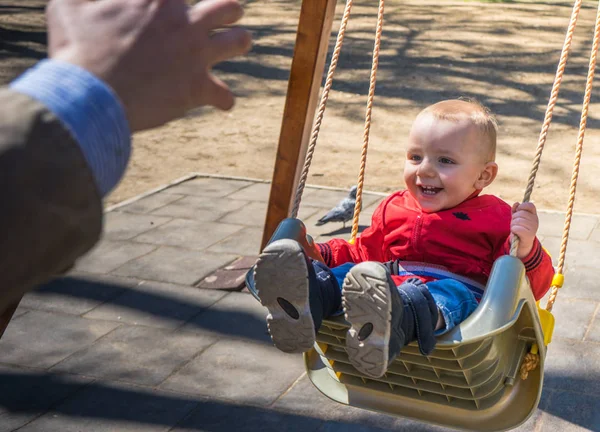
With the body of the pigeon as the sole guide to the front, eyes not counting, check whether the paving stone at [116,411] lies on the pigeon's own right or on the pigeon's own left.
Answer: on the pigeon's own right

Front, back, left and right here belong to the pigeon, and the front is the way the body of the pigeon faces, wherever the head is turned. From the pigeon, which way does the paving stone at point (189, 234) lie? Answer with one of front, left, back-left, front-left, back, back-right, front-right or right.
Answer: back

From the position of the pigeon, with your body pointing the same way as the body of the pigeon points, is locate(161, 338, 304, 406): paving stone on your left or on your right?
on your right

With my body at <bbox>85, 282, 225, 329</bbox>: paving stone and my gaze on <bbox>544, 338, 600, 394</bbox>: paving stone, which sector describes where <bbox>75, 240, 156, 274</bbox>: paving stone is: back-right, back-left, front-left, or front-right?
back-left

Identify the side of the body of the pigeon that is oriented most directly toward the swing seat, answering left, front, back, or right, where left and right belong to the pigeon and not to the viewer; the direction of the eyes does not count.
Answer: right

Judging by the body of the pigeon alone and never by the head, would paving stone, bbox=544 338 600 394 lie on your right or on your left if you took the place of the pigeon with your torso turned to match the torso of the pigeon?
on your right

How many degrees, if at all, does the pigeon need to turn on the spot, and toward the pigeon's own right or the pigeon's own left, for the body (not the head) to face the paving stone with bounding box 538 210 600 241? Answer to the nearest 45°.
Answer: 0° — it already faces it

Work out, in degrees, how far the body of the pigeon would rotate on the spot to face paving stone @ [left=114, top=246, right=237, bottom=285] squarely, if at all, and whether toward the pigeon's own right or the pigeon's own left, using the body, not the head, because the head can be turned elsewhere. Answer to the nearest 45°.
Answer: approximately 135° to the pigeon's own right

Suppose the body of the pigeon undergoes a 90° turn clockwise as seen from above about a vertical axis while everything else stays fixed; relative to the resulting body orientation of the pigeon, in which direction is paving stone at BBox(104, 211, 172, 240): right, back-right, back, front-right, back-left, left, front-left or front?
right

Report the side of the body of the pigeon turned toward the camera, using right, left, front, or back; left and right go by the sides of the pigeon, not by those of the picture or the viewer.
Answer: right

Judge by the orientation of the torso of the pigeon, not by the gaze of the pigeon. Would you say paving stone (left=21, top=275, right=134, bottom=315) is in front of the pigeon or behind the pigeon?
behind

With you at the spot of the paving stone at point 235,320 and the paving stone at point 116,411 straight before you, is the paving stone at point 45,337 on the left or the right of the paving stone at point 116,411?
right

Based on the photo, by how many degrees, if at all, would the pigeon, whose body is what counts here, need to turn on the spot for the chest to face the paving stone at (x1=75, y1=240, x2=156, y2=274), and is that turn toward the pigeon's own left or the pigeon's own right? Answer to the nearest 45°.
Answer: approximately 180°
